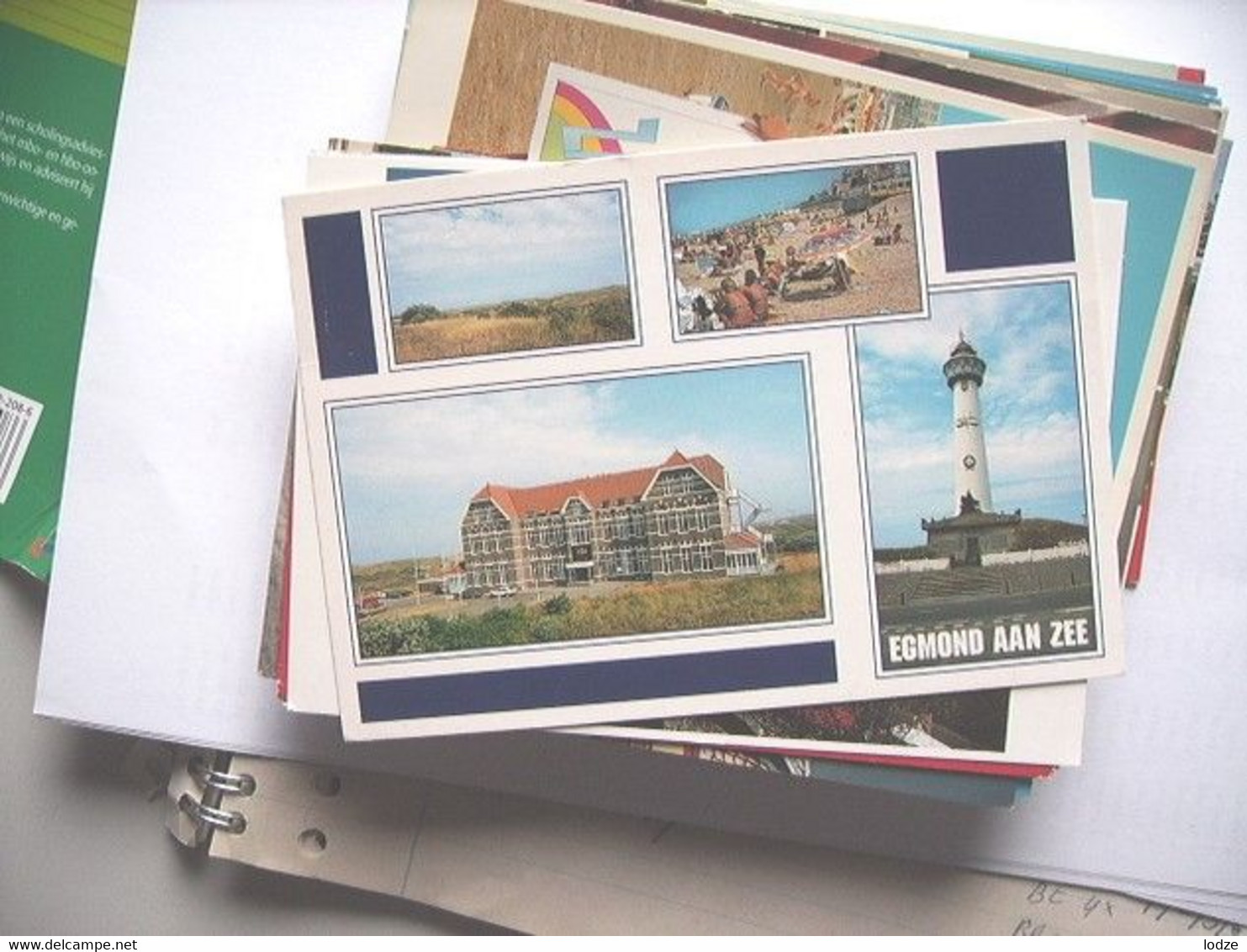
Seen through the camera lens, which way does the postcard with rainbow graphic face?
facing the viewer

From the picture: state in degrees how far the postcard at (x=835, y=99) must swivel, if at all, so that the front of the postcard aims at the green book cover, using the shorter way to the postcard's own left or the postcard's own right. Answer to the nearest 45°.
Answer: approximately 90° to the postcard's own right

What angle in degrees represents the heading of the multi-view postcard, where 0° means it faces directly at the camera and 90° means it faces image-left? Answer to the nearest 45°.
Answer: approximately 0°
